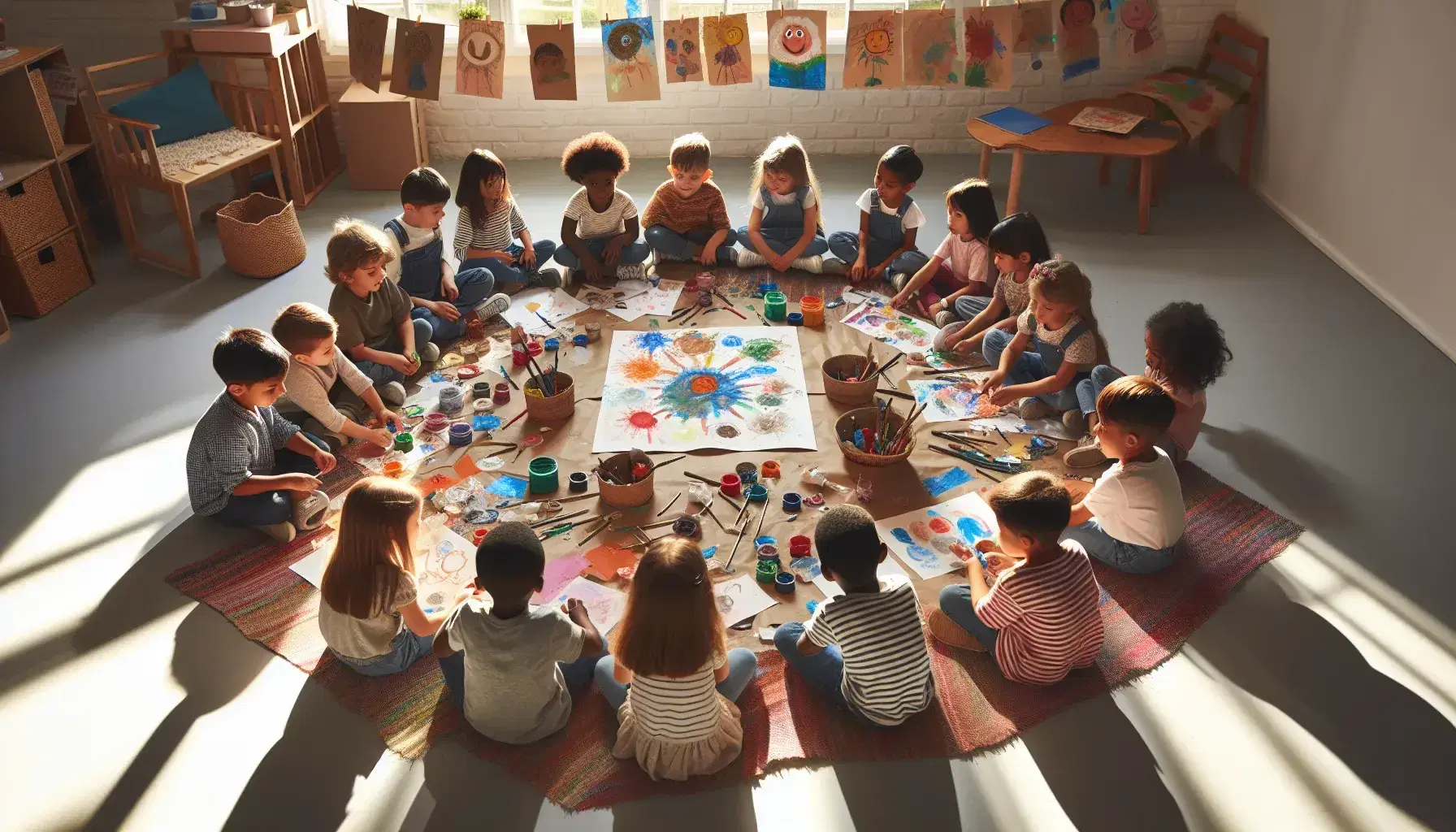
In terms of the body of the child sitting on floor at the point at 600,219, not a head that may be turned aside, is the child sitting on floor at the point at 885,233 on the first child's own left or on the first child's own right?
on the first child's own left

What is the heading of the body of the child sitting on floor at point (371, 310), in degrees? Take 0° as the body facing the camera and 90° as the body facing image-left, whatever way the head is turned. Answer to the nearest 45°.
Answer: approximately 315°

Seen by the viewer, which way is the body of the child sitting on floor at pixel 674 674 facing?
away from the camera

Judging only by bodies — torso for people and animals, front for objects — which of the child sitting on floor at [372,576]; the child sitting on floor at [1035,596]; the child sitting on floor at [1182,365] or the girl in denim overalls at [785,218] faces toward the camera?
the girl in denim overalls

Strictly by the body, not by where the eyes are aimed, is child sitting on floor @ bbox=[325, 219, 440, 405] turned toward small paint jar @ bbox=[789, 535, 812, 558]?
yes

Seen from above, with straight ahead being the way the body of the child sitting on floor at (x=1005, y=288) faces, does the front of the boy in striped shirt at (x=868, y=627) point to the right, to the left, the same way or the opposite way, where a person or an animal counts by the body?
to the right

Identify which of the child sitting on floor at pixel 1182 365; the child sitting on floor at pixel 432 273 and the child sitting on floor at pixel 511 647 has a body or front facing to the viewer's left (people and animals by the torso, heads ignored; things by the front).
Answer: the child sitting on floor at pixel 1182 365

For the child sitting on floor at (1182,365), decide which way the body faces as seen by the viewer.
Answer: to the viewer's left

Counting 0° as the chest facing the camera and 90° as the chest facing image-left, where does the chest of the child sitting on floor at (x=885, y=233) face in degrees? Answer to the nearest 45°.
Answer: approximately 45°

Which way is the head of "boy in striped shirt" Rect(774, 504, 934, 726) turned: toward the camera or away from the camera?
away from the camera

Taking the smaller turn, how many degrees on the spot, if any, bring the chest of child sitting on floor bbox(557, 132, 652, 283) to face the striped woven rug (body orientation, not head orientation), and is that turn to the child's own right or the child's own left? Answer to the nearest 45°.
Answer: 0° — they already face it

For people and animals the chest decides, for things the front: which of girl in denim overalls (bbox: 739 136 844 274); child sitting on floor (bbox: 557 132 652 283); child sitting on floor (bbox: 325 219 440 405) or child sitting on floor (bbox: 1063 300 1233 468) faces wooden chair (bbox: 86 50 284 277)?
child sitting on floor (bbox: 1063 300 1233 468)

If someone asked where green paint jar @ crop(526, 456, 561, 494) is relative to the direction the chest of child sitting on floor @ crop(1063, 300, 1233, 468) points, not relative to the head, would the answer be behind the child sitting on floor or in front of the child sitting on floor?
in front
